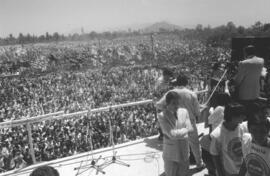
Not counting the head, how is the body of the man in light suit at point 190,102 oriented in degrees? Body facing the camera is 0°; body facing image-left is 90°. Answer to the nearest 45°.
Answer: approximately 180°

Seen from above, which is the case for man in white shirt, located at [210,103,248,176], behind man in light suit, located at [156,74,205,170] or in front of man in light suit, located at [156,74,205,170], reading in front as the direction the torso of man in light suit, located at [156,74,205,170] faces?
behind
